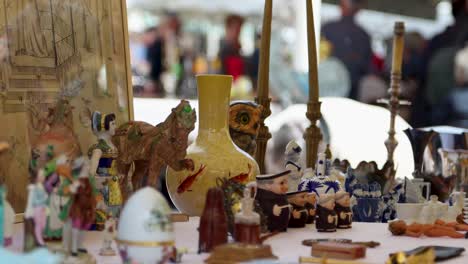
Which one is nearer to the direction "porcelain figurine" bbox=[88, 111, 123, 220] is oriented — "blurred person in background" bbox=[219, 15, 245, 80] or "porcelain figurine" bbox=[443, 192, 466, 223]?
the porcelain figurine

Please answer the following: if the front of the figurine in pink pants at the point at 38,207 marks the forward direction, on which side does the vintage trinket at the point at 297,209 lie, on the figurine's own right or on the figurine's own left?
on the figurine's own left

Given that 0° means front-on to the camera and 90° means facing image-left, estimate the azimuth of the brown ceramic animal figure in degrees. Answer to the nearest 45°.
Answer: approximately 270°

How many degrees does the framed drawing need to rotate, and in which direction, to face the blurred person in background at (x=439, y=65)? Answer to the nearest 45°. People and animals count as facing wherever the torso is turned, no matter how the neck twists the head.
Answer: approximately 135° to its left

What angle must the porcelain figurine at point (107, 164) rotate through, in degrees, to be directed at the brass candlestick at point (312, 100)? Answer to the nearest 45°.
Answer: approximately 90° to its left

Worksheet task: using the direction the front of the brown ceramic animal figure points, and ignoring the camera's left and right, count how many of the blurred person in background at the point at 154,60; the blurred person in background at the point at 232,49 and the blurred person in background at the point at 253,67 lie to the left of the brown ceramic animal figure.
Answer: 3

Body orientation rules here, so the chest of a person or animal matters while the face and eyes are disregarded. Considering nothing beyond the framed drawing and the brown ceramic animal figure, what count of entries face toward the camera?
1

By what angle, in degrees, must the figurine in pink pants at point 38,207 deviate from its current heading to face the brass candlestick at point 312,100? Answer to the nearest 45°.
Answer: approximately 90° to its left

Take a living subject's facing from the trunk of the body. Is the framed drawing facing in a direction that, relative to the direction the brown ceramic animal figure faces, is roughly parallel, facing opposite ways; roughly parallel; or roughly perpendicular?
roughly perpendicular
